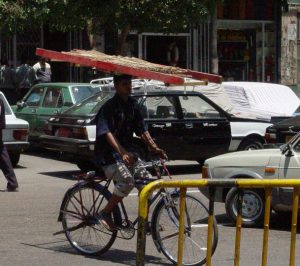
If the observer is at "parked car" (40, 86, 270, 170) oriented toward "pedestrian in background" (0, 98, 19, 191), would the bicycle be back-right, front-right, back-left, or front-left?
front-left

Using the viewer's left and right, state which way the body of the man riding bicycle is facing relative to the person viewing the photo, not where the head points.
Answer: facing the viewer and to the right of the viewer

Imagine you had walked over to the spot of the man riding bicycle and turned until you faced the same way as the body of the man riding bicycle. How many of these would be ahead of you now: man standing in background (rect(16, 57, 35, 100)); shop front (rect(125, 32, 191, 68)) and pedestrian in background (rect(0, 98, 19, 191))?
0

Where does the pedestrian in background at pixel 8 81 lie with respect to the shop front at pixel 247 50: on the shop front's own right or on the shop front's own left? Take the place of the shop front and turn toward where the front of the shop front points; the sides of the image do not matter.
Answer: on the shop front's own right

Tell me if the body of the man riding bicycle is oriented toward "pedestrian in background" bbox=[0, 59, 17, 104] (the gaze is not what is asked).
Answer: no

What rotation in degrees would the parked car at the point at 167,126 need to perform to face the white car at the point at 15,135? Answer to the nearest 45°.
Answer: approximately 135° to its left

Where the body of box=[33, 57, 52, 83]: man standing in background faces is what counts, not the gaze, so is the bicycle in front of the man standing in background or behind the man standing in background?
in front

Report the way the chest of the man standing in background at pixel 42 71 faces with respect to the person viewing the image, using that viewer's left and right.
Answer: facing the viewer

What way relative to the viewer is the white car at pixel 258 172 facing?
to the viewer's left

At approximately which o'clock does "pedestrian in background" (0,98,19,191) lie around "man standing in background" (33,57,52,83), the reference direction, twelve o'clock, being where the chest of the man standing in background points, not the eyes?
The pedestrian in background is roughly at 12 o'clock from the man standing in background.

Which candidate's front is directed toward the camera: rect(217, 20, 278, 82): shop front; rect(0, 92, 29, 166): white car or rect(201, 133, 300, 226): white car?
the shop front

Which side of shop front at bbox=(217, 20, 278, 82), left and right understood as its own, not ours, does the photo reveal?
front

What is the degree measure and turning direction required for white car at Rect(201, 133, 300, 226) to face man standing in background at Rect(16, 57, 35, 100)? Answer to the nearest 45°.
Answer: approximately 45° to its right

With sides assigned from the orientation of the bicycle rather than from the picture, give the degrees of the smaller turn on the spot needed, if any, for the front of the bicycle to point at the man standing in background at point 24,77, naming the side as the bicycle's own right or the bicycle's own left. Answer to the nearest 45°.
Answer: approximately 135° to the bicycle's own left

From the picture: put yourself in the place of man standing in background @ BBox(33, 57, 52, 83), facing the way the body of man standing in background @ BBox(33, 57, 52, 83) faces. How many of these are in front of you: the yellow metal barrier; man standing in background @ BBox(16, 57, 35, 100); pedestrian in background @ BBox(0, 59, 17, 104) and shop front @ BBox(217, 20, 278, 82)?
1

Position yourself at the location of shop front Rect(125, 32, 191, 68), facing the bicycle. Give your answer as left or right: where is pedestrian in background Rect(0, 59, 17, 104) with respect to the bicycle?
right
